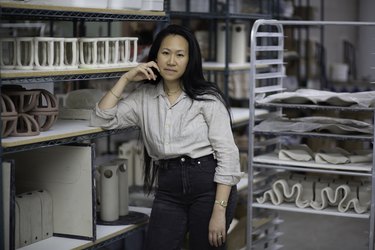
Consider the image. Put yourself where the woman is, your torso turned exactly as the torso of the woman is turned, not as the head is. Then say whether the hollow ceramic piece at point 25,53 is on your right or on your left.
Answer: on your right

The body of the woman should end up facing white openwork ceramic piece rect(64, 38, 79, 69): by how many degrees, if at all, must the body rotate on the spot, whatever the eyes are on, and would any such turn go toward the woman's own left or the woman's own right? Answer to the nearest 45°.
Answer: approximately 90° to the woman's own right

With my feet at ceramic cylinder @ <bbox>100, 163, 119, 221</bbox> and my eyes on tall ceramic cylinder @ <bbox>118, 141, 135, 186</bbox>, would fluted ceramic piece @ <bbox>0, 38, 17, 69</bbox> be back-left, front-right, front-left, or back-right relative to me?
back-left

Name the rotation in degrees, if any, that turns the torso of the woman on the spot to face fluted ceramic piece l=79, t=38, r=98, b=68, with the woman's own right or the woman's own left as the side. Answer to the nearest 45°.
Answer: approximately 90° to the woman's own right

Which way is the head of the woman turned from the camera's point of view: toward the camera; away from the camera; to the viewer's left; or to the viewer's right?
toward the camera

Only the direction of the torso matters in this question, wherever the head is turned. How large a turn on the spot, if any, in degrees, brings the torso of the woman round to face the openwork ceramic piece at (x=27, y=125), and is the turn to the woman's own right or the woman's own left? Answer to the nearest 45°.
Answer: approximately 90° to the woman's own right

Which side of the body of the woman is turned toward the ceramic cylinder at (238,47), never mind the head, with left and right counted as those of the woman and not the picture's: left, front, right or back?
back

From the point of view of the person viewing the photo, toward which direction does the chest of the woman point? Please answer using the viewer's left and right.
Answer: facing the viewer

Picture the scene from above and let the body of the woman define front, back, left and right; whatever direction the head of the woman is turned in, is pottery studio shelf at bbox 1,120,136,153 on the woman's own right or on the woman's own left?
on the woman's own right

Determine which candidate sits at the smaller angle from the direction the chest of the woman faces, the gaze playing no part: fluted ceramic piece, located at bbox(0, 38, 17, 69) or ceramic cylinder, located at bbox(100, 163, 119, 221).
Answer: the fluted ceramic piece

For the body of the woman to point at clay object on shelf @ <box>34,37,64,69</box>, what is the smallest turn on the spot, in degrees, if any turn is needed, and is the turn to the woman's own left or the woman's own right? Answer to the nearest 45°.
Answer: approximately 90° to the woman's own right
